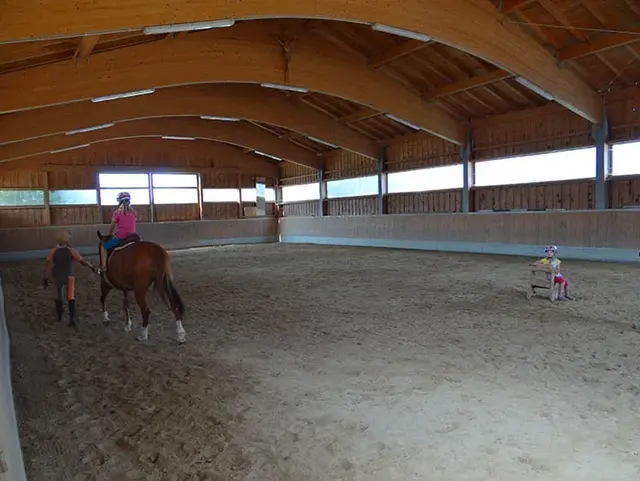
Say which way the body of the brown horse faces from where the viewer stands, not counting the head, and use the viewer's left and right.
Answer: facing away from the viewer and to the left of the viewer

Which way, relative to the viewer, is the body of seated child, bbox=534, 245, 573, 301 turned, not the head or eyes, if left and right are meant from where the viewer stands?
facing the viewer and to the right of the viewer
